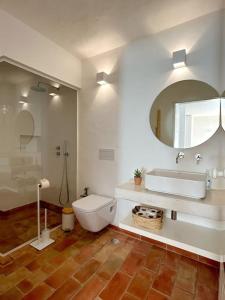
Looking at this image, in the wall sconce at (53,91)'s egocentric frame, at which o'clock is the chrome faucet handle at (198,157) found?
The chrome faucet handle is roughly at 9 o'clock from the wall sconce.

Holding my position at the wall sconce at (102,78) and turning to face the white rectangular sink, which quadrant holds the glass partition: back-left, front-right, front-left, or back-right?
back-right

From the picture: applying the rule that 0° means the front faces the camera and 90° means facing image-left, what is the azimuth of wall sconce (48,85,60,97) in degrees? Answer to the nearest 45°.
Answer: approximately 45°

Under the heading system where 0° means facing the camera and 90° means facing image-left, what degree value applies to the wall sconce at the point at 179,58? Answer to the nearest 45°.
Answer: approximately 45°

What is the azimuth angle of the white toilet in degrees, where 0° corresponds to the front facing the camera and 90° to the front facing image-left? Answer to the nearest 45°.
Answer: approximately 45°

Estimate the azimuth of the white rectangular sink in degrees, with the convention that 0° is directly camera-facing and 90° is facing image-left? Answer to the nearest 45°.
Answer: approximately 45°
